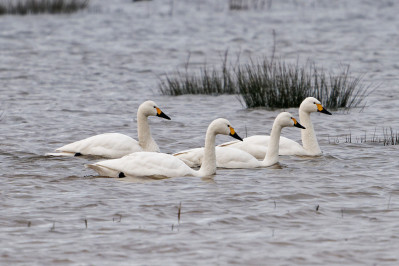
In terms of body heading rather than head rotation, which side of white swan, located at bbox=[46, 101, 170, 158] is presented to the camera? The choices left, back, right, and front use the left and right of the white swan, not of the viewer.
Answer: right

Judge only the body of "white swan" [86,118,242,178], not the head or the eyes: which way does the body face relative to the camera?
to the viewer's right

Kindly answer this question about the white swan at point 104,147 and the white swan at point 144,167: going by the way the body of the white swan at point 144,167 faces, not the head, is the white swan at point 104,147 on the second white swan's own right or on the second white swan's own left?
on the second white swan's own left

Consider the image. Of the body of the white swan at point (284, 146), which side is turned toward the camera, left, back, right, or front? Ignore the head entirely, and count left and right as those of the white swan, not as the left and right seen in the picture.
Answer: right

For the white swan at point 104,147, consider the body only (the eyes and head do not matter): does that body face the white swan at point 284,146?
yes

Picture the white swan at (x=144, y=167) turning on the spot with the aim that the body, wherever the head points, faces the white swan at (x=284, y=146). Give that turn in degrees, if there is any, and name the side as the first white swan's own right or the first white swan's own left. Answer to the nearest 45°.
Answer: approximately 45° to the first white swan's own left

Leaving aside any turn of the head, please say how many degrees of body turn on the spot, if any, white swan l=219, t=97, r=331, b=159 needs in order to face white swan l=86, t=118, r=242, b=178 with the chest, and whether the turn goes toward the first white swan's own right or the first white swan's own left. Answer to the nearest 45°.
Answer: approximately 135° to the first white swan's own right

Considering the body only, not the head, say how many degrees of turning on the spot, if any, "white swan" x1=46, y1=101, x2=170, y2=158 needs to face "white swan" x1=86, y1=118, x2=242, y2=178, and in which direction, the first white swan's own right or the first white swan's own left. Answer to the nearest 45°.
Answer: approximately 90° to the first white swan's own right

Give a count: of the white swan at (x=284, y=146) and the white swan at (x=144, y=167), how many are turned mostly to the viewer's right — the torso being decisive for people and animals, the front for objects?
2

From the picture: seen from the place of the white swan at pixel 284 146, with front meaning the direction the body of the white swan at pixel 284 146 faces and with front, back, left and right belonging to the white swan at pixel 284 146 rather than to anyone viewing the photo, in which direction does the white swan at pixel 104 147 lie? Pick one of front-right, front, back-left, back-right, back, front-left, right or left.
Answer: back
